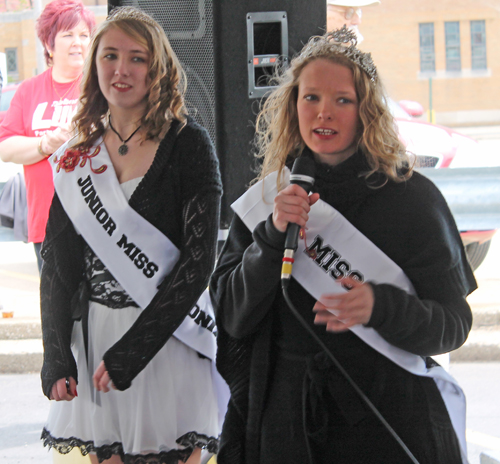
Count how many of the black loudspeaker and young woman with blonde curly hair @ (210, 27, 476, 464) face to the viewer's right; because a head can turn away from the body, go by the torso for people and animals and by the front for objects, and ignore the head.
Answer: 0

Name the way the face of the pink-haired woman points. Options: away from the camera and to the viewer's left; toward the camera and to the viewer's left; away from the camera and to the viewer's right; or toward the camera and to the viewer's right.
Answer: toward the camera and to the viewer's right

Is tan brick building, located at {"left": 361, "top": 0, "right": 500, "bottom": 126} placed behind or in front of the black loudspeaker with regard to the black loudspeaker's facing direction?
behind

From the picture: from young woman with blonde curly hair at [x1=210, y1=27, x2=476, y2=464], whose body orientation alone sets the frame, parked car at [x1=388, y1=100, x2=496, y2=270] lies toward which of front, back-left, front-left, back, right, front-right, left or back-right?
back

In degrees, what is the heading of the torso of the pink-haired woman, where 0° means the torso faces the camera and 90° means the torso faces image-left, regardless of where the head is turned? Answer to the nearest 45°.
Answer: approximately 315°

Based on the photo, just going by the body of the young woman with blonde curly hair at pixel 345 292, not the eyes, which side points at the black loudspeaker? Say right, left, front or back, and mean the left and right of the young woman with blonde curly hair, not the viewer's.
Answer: back
